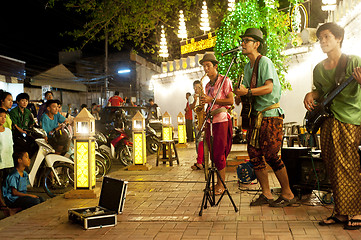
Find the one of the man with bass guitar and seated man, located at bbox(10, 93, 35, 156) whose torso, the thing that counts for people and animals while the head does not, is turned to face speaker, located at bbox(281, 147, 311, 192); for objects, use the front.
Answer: the seated man

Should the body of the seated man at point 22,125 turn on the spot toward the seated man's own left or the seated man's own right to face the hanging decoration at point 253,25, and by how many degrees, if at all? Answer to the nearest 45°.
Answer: approximately 45° to the seated man's own left

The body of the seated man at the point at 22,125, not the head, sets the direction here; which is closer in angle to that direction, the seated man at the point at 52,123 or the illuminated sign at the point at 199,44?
the seated man

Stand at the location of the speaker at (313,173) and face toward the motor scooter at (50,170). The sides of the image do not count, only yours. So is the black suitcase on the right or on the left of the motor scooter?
left

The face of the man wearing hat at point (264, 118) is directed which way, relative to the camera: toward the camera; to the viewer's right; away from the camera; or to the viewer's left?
to the viewer's left

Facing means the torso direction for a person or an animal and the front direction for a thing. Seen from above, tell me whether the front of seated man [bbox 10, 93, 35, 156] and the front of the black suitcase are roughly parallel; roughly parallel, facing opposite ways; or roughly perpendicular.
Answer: roughly perpendicular
